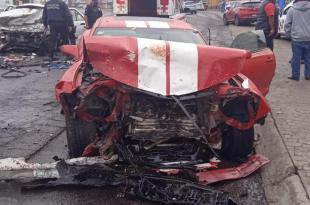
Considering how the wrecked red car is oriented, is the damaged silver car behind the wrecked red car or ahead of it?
behind

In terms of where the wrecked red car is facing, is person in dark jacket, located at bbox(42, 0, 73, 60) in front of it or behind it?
behind

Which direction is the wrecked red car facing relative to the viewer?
toward the camera

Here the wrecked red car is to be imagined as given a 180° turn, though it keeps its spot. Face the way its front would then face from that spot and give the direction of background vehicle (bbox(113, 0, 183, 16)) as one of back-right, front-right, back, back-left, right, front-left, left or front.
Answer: front

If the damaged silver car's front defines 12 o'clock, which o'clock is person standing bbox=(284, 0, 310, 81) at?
The person standing is roughly at 9 o'clock from the damaged silver car.

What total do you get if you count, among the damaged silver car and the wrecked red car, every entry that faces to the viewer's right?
0

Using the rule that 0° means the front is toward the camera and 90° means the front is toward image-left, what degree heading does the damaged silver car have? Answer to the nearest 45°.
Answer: approximately 45°

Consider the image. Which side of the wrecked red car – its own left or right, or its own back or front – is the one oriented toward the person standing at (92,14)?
back

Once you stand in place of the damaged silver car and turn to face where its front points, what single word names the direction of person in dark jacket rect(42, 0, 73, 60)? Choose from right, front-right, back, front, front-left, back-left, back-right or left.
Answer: left

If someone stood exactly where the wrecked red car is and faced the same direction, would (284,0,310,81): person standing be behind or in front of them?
behind

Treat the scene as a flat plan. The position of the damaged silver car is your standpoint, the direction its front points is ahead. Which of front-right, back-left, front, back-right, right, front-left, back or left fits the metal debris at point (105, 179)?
front-left
